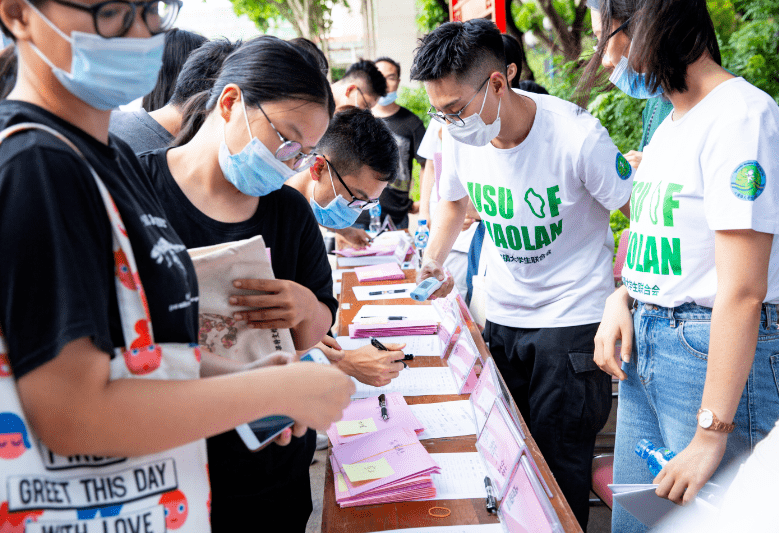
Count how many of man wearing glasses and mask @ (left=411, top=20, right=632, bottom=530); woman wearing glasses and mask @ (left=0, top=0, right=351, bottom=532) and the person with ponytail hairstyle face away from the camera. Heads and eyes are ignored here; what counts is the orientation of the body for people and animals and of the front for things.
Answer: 0

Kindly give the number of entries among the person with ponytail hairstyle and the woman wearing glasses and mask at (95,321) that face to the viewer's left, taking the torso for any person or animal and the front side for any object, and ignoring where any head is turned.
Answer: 0

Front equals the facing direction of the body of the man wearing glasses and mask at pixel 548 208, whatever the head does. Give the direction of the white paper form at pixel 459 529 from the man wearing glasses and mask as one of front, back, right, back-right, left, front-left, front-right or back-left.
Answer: front-left

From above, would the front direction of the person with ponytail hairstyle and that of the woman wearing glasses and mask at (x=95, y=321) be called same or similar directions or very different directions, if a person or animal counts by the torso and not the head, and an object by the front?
same or similar directions

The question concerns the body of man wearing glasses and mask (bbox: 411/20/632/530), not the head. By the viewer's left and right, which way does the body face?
facing the viewer and to the left of the viewer

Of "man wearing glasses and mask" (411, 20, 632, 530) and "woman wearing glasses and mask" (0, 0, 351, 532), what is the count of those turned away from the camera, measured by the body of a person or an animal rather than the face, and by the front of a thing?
0

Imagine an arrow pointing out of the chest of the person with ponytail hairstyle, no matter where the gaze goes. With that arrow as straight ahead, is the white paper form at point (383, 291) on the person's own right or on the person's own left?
on the person's own left

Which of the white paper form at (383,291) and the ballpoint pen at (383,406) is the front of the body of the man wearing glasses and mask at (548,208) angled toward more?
the ballpoint pen

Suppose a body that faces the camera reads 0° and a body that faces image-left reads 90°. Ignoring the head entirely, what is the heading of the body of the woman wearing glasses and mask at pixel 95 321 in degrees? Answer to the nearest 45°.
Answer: approximately 315°

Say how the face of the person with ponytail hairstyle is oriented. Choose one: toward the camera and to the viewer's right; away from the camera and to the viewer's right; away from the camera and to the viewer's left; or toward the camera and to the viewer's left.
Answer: toward the camera and to the viewer's right

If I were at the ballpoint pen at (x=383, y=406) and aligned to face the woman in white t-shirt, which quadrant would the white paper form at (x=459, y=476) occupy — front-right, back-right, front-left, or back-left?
front-right

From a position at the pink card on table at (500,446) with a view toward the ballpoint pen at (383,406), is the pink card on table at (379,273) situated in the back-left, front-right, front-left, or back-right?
front-right

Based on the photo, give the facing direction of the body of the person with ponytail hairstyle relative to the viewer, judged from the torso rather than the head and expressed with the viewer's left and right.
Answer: facing the viewer and to the right of the viewer

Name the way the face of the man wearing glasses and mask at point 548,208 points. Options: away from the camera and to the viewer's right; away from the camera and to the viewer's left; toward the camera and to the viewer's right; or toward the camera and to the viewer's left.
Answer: toward the camera and to the viewer's left
